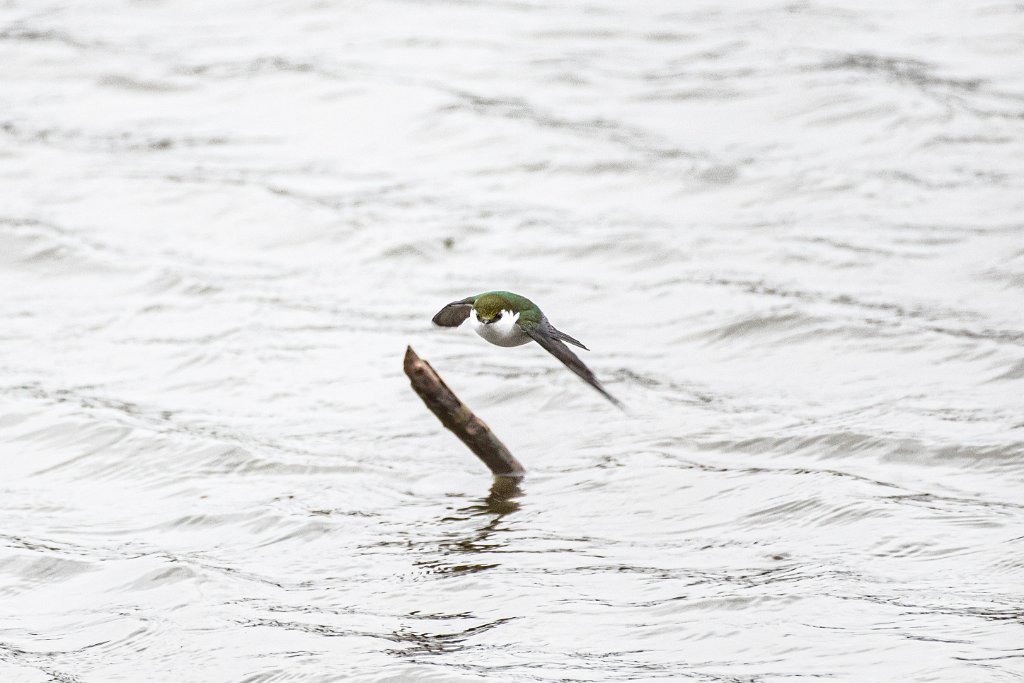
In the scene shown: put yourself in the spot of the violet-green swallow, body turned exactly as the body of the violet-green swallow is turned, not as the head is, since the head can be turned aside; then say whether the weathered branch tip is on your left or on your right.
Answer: on your right

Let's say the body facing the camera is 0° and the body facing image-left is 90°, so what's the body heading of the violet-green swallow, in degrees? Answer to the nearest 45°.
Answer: approximately 45°
